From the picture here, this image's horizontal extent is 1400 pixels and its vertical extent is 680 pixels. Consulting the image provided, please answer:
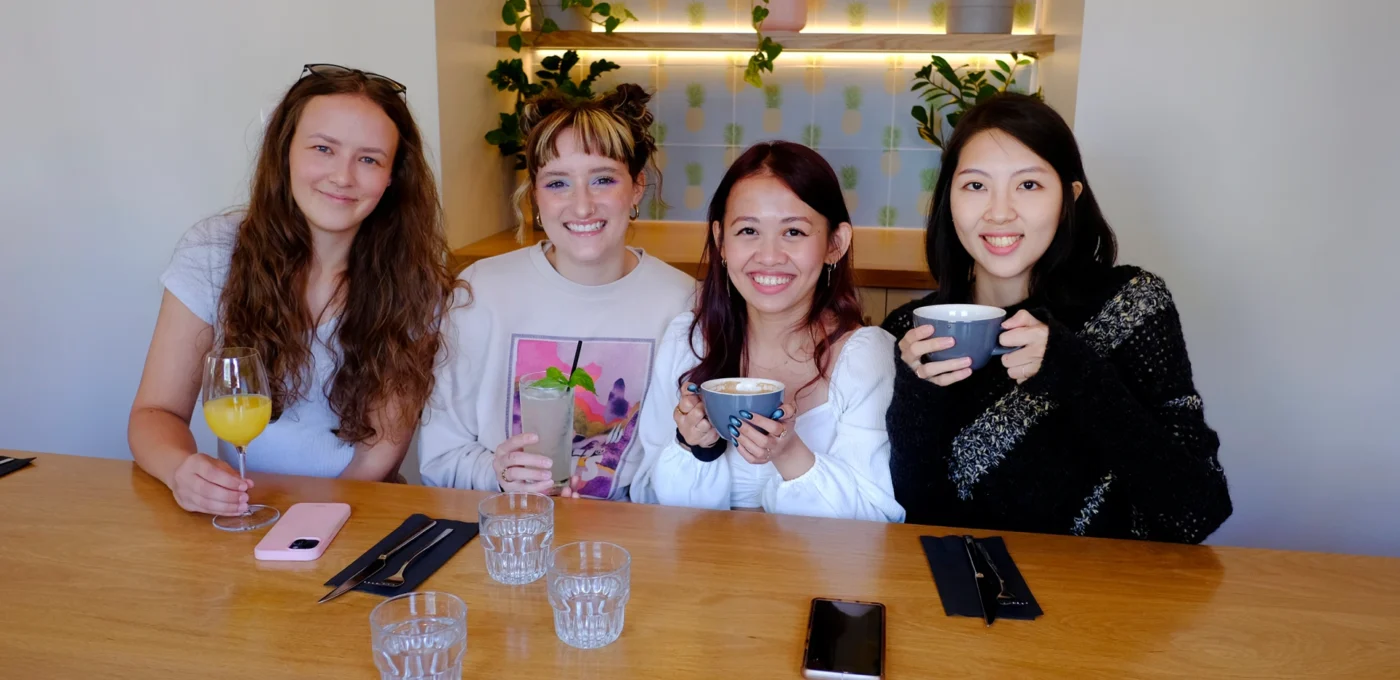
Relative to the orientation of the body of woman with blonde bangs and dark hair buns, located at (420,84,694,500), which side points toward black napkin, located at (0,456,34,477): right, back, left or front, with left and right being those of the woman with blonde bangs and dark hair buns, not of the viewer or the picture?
right

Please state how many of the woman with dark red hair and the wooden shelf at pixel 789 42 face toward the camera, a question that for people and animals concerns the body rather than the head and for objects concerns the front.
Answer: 2

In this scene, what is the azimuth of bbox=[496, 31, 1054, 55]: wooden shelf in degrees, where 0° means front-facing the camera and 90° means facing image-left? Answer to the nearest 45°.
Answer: approximately 0°

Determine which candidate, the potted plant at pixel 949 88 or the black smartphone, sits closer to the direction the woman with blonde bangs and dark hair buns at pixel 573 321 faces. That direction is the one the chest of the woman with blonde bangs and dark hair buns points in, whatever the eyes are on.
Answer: the black smartphone

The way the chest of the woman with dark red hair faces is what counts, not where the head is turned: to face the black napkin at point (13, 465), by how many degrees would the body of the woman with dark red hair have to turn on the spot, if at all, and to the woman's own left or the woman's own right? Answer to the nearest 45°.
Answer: approximately 90° to the woman's own right

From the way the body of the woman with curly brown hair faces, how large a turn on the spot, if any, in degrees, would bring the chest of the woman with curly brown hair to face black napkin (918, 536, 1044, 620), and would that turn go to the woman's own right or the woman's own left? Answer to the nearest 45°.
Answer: approximately 45° to the woman's own left

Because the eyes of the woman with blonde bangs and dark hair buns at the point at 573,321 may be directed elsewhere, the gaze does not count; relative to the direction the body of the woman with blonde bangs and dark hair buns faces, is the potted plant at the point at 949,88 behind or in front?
behind

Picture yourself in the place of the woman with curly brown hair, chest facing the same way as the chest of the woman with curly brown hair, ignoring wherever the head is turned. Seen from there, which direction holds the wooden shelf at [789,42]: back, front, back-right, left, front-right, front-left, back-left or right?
back-left

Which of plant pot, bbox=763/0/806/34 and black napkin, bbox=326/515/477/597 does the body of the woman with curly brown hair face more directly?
the black napkin
